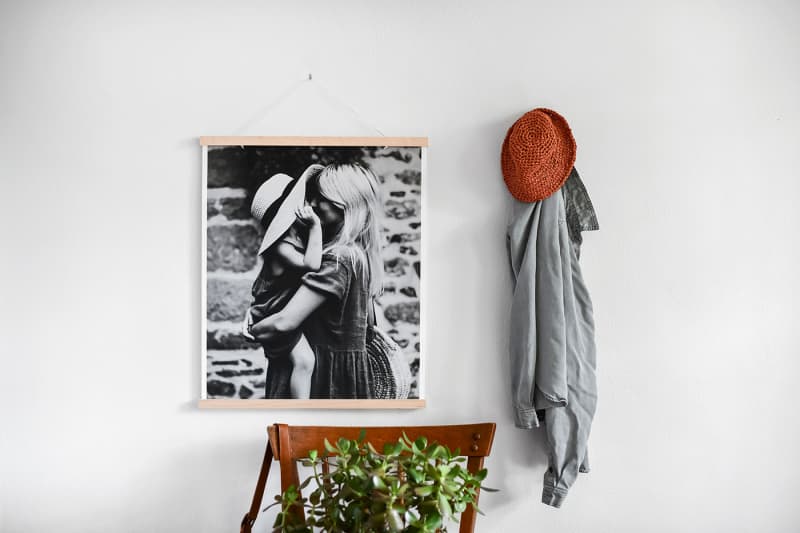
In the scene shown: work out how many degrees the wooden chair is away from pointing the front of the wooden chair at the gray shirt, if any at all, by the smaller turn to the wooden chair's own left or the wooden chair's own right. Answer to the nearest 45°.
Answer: approximately 90° to the wooden chair's own left

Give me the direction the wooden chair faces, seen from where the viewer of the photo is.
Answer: facing the viewer
